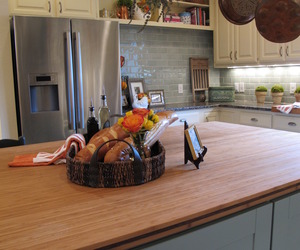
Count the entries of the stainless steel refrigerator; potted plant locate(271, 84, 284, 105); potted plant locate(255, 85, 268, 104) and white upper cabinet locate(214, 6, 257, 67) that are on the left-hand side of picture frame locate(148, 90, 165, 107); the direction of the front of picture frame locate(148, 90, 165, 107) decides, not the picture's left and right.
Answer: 3

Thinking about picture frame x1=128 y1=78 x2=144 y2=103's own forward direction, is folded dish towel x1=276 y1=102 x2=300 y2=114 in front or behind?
in front

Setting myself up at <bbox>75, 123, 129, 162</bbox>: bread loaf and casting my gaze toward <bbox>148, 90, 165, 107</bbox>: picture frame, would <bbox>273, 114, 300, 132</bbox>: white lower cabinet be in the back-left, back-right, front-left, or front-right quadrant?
front-right

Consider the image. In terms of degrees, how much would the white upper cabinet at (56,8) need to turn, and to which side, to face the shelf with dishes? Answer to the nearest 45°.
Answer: approximately 135° to its left

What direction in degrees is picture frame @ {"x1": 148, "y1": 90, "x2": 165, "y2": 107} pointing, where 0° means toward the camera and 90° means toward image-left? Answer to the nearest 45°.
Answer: approximately 0°

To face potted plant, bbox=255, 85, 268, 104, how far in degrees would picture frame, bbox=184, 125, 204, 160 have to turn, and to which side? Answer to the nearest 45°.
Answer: approximately 135° to its left

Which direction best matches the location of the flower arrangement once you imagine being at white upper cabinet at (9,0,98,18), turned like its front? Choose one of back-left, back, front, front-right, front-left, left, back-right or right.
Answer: front

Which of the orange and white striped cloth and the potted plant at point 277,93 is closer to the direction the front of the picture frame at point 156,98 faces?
the orange and white striped cloth

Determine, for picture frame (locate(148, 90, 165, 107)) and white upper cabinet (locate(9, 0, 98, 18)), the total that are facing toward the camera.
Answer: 2

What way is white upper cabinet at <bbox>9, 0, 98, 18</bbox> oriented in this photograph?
toward the camera

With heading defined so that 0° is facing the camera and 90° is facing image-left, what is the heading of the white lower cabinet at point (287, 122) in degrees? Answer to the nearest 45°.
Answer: approximately 45°

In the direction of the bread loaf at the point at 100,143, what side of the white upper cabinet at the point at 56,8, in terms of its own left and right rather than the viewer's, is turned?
front

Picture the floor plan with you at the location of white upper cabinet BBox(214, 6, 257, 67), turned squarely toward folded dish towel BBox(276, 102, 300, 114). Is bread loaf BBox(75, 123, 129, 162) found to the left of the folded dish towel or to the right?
right

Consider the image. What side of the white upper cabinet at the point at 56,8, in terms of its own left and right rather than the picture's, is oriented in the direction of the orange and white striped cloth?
front

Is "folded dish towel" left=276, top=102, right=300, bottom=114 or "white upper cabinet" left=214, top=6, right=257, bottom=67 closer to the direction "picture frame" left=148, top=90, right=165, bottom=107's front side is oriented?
the folded dish towel
